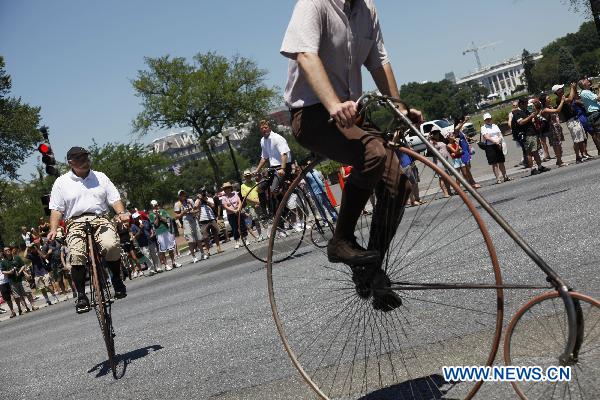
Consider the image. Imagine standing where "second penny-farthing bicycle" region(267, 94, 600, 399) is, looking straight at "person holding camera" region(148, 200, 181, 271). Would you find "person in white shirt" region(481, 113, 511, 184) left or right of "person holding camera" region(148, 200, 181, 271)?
right

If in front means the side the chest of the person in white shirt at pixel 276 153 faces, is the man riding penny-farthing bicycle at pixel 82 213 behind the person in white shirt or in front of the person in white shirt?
in front

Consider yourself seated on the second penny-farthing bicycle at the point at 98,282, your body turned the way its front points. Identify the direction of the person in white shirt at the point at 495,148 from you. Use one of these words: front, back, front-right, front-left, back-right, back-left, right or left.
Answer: back-left

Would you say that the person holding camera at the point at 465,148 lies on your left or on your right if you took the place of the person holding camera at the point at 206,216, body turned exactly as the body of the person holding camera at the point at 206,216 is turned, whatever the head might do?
on your left

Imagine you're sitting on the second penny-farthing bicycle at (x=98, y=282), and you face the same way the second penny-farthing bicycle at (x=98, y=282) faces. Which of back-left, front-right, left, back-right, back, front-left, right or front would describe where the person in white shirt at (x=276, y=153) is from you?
back-left

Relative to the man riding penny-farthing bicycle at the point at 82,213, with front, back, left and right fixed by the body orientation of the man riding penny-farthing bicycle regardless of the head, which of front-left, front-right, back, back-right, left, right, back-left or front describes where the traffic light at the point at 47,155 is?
back

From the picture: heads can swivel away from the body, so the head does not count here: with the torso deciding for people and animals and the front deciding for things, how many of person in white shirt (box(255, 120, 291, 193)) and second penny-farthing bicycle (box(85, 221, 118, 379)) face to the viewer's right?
0

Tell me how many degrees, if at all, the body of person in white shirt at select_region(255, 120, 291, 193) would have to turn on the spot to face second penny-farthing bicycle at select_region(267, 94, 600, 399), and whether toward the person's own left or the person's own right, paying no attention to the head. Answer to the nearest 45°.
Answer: approximately 45° to the person's own left

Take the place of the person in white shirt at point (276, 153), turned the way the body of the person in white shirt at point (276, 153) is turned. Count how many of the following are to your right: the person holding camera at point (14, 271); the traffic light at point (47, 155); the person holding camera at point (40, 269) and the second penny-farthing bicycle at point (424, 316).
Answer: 3

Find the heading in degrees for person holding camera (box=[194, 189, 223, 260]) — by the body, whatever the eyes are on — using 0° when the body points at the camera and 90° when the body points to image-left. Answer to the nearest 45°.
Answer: approximately 0°
